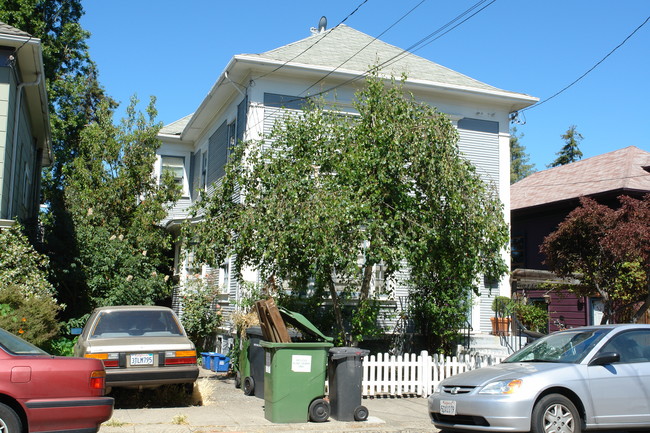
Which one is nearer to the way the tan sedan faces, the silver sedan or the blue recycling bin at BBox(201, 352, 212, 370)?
the blue recycling bin

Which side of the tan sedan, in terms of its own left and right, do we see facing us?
back

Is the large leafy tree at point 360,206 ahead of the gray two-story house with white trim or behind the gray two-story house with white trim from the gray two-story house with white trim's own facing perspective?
ahead

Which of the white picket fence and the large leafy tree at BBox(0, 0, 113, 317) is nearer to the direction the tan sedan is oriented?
the large leafy tree

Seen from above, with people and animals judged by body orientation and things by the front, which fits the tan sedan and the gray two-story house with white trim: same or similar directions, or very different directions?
very different directions

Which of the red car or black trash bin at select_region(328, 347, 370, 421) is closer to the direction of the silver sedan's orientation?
the red car

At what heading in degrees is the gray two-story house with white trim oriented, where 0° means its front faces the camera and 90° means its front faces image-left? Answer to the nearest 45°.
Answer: approximately 0°

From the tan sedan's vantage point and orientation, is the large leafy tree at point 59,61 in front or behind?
in front

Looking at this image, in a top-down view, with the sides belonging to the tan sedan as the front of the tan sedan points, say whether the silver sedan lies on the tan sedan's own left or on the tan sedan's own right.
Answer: on the tan sedan's own right

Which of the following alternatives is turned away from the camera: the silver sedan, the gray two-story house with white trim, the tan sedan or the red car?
the tan sedan

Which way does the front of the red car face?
to the viewer's left

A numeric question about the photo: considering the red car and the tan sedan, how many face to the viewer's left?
1
